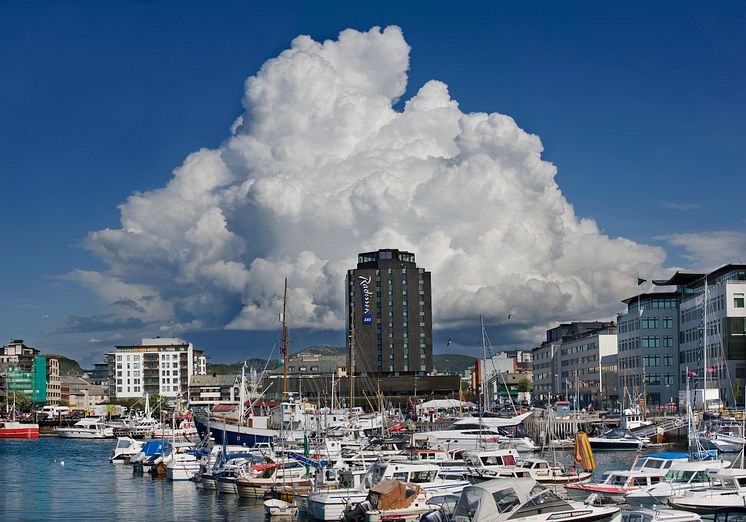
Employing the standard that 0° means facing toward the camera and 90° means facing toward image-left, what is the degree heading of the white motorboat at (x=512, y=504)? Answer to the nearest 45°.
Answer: approximately 270°

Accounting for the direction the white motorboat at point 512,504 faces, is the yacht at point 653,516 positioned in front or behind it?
in front
